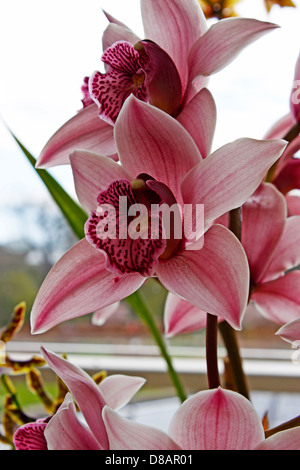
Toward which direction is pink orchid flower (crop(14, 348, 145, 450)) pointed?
to the viewer's left

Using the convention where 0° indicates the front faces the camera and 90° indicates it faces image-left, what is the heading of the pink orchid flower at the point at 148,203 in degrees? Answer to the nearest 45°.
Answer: approximately 45°

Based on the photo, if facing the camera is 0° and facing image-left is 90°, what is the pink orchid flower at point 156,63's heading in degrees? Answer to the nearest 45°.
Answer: approximately 45°
